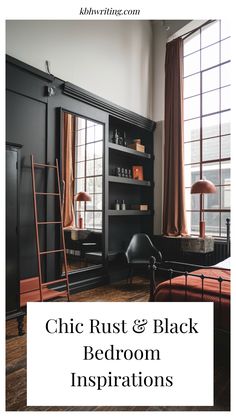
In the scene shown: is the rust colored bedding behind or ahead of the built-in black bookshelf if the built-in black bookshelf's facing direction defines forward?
ahead

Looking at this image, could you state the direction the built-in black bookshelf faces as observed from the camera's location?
facing the viewer and to the right of the viewer

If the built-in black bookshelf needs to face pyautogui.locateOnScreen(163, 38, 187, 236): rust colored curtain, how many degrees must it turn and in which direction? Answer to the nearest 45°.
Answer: approximately 45° to its left
